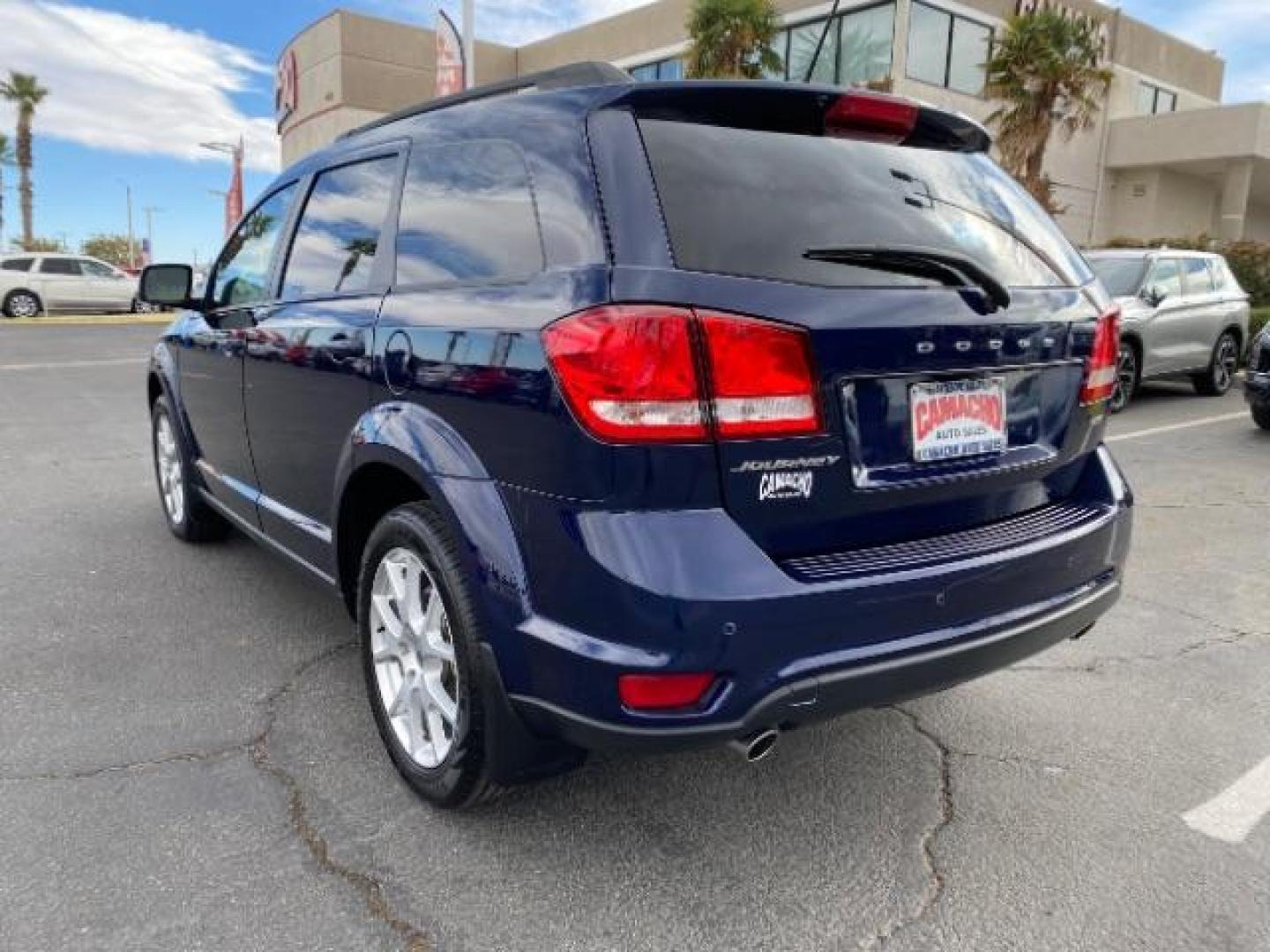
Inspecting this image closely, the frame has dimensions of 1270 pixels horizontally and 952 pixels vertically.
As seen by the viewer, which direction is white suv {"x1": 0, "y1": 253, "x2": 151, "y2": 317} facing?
to the viewer's right

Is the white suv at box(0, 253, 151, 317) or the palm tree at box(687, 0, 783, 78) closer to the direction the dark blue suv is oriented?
the white suv

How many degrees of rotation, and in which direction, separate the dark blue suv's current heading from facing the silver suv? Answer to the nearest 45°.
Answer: approximately 90° to its right

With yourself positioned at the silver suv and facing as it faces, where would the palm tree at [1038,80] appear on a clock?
The palm tree is roughly at 4 o'clock from the silver suv.

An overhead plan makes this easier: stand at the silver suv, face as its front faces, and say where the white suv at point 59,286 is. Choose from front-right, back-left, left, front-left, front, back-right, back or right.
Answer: front-right

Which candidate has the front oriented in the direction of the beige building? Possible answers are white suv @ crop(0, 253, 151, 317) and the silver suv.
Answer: the white suv

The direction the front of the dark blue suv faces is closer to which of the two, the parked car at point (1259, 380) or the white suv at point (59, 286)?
the white suv

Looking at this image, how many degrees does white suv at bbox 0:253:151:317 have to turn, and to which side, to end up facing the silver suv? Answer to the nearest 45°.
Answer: approximately 45° to its right

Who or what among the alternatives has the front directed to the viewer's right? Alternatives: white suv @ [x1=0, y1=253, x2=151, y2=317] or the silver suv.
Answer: the white suv

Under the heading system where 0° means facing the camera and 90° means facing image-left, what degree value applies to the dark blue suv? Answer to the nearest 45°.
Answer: approximately 135°

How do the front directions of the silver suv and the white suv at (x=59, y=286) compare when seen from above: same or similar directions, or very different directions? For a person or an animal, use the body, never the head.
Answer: very different directions

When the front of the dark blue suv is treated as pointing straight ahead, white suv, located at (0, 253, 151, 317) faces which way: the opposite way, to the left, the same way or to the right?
to the right

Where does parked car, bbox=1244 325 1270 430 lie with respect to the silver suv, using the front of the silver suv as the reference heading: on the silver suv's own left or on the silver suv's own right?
on the silver suv's own left

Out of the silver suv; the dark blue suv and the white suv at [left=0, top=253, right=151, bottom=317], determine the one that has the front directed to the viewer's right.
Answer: the white suv

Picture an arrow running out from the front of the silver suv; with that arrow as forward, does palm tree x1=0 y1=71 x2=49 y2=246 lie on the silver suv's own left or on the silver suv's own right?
on the silver suv's own right
